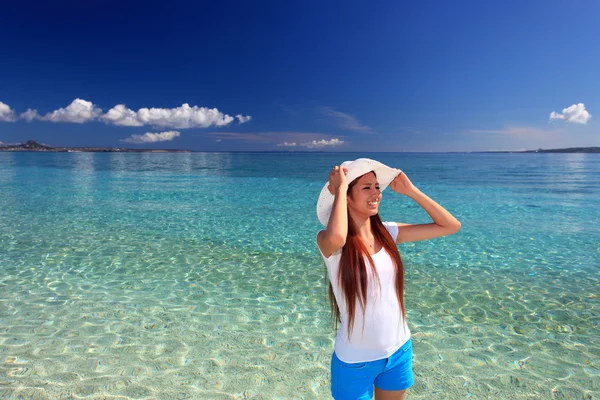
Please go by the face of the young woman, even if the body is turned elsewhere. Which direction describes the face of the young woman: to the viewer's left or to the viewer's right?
to the viewer's right

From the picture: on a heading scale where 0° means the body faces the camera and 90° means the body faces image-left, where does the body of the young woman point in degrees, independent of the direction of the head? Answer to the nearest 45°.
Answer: approximately 315°
